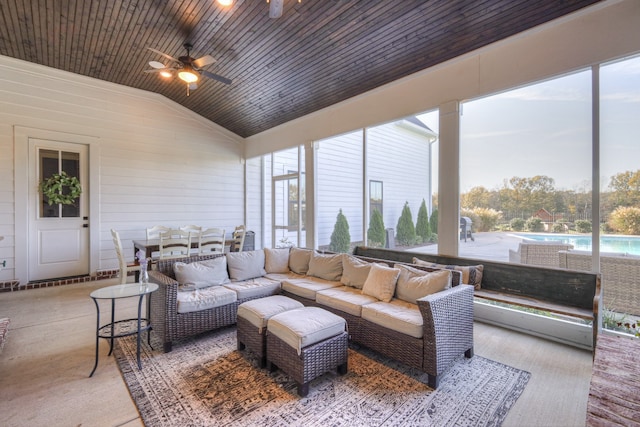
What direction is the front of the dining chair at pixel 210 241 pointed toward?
away from the camera

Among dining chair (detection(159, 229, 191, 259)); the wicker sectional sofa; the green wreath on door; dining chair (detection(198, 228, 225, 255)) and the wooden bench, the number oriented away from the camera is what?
2

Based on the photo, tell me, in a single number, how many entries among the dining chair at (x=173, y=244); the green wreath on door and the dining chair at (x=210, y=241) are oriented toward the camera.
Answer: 1

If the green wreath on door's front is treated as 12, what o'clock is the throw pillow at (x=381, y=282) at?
The throw pillow is roughly at 11 o'clock from the green wreath on door.

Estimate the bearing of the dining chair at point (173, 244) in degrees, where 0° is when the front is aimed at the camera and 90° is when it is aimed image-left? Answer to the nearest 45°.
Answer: approximately 180°

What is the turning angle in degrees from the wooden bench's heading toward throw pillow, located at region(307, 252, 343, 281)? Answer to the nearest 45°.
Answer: approximately 45° to its right

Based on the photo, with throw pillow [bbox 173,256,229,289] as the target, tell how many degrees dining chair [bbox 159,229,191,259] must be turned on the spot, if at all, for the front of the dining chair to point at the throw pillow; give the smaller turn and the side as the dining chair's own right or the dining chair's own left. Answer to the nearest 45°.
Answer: approximately 180°

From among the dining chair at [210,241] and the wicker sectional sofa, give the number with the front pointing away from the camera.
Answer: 1

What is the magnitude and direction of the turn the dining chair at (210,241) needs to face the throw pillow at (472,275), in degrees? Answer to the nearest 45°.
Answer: approximately 135° to its right

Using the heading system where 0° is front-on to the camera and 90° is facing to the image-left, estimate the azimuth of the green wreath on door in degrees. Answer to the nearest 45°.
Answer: approximately 0°

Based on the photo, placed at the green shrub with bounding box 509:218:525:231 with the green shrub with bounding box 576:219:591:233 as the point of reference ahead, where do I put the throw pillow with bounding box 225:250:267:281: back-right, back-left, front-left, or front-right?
back-right

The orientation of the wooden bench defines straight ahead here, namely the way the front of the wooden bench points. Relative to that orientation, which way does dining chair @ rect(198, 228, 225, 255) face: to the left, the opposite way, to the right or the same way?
to the right

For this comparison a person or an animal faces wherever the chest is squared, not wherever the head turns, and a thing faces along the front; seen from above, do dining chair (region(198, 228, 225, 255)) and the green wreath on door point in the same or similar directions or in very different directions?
very different directions

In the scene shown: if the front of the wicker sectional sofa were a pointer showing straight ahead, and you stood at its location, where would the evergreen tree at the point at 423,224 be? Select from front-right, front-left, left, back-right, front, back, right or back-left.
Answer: back

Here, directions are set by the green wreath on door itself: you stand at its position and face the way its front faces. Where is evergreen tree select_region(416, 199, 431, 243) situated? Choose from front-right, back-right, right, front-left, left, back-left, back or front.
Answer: front-left

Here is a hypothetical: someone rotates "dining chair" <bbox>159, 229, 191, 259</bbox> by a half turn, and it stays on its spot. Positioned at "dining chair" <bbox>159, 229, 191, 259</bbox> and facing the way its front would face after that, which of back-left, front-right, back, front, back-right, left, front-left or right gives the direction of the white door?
back-right

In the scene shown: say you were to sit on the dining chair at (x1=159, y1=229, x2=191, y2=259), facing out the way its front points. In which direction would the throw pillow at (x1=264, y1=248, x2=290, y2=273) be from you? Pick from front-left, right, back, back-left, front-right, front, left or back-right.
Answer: back-right
